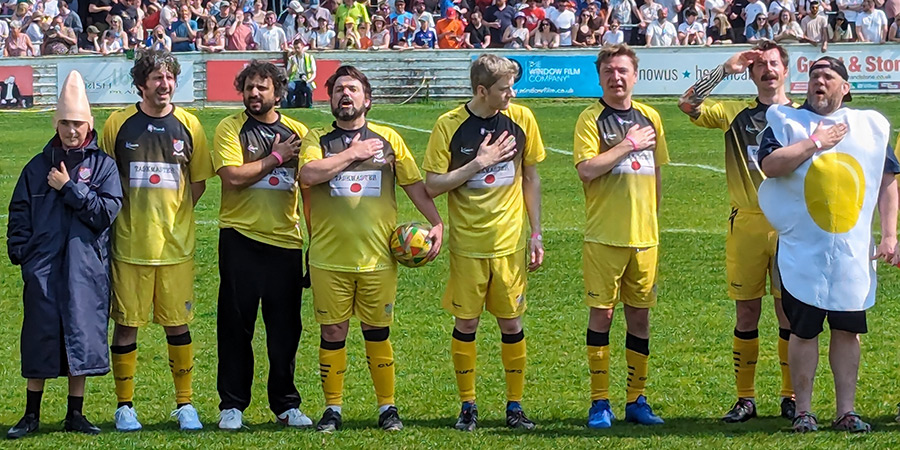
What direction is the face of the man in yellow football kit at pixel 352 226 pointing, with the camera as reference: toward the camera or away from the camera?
toward the camera

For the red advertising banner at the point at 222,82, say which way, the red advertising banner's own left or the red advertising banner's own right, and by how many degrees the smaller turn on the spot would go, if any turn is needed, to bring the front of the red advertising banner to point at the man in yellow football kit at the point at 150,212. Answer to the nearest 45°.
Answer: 0° — it already faces them

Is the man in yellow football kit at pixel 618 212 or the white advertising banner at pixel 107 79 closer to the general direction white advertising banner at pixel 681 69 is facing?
the man in yellow football kit

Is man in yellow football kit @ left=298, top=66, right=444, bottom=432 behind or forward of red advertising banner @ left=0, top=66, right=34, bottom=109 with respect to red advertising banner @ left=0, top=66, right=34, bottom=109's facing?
forward

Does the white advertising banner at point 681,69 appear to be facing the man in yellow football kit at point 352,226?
yes

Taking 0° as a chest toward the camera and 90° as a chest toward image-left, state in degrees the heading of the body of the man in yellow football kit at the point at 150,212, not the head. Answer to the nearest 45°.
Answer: approximately 0°

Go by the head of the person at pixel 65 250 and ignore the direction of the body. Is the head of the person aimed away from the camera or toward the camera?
toward the camera

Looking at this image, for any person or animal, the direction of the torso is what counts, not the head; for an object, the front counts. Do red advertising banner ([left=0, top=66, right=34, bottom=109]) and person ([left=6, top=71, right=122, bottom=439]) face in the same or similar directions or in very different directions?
same or similar directions

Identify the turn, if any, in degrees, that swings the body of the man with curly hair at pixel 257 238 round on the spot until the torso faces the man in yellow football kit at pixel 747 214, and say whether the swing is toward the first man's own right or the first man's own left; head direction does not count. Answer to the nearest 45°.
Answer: approximately 90° to the first man's own left

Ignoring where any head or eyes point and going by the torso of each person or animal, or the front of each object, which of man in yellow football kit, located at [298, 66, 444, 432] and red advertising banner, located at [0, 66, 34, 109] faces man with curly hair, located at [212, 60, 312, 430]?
the red advertising banner

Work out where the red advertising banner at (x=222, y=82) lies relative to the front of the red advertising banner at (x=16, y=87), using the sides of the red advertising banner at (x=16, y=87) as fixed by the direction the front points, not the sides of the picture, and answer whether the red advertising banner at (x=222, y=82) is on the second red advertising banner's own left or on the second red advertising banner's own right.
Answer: on the second red advertising banner's own left

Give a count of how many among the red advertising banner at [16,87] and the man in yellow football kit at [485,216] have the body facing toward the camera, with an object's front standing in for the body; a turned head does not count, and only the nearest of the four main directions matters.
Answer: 2

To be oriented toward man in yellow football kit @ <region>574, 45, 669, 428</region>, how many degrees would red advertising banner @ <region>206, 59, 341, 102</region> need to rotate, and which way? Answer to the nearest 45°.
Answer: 0° — it already faces them

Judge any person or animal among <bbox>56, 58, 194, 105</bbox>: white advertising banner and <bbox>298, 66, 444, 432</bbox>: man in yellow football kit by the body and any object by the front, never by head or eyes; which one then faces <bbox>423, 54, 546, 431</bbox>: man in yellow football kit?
the white advertising banner

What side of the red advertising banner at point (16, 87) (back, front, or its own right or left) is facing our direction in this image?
front

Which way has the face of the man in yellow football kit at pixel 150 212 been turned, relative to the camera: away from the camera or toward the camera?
toward the camera

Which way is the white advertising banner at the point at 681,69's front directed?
toward the camera

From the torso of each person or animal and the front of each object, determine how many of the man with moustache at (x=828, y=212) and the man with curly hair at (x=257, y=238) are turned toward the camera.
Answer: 2

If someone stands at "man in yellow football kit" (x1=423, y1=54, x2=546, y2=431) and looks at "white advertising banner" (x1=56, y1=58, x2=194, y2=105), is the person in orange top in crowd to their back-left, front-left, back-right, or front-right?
front-right
